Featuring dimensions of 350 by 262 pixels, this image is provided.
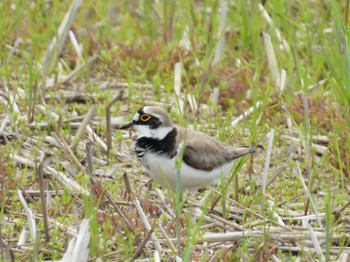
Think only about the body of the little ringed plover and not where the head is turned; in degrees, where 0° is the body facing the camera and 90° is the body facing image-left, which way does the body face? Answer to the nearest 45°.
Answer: approximately 90°
